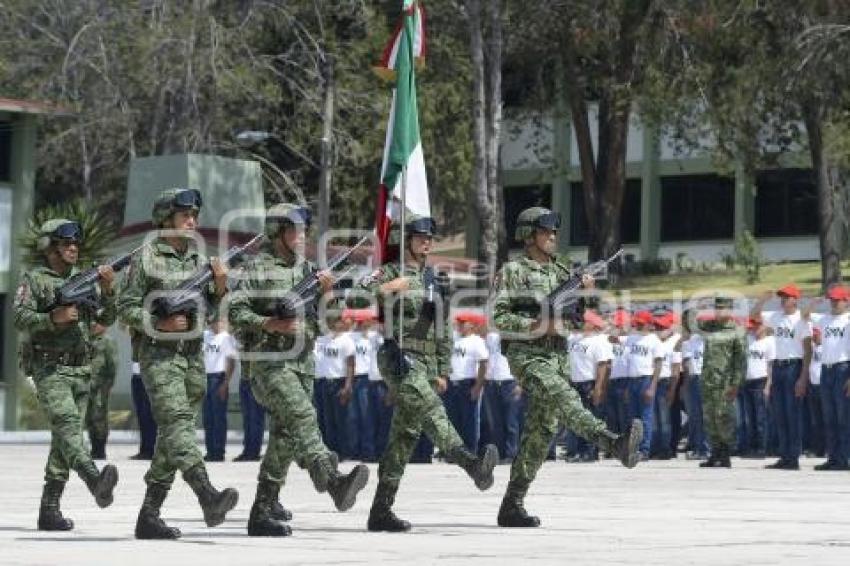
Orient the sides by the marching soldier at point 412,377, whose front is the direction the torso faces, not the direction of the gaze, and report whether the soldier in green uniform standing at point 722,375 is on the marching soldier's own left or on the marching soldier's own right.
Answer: on the marching soldier's own left

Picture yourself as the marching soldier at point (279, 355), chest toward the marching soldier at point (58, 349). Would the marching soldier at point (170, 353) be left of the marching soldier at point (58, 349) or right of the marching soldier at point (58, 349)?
left

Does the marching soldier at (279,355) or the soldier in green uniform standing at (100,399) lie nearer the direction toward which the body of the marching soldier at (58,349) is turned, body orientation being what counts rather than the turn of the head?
the marching soldier
